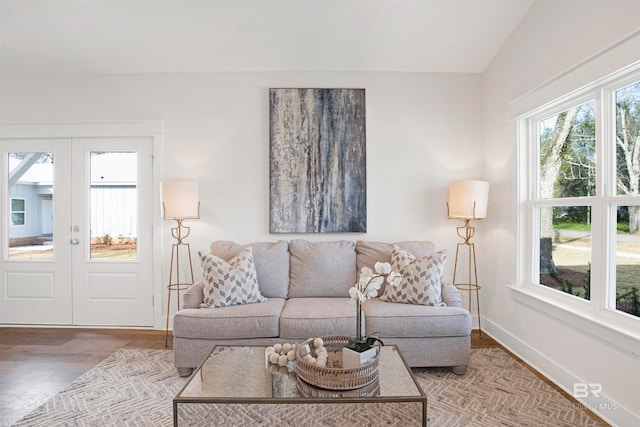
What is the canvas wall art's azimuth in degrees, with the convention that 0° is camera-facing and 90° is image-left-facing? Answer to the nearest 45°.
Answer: approximately 0°

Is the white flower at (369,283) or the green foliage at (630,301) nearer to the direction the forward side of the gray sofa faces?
the white flower

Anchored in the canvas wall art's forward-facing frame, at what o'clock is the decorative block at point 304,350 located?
The decorative block is roughly at 12 o'clock from the canvas wall art.

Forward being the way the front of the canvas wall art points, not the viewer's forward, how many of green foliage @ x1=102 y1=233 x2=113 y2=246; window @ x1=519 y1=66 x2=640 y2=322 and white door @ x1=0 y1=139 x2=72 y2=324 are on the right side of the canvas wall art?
2

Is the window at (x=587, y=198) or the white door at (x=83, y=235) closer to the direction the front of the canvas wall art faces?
the window

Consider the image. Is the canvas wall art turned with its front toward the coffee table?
yes

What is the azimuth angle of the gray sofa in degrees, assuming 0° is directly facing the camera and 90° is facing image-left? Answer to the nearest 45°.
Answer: approximately 0°
